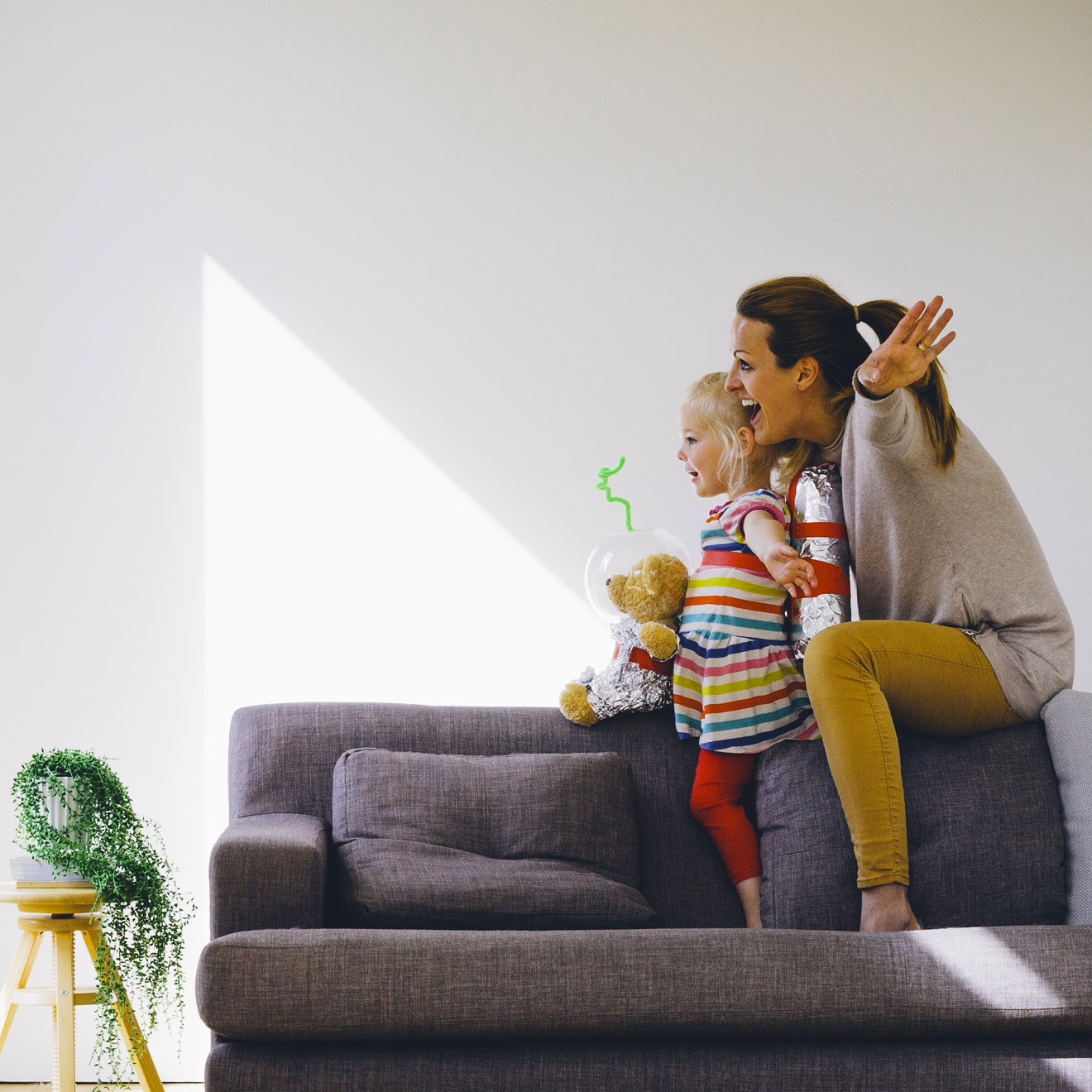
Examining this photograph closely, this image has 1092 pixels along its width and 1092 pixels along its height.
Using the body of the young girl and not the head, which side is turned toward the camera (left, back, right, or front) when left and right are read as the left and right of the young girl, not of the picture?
left

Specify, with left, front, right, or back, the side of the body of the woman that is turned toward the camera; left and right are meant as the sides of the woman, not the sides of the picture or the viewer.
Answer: left

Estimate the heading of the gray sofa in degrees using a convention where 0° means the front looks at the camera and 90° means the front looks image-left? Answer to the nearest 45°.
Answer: approximately 0°

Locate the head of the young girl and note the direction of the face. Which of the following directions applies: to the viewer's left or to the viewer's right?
to the viewer's left

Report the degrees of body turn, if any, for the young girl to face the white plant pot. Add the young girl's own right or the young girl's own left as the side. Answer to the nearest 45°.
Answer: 0° — they already face it

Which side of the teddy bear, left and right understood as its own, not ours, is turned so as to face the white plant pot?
front

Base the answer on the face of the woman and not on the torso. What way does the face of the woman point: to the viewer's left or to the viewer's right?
to the viewer's left

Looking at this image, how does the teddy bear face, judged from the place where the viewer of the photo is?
facing to the left of the viewer

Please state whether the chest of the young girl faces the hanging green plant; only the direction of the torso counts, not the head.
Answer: yes
